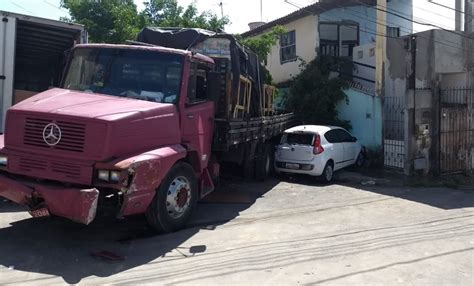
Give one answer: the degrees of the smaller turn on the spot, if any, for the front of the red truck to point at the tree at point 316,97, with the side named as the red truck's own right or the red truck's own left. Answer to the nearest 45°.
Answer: approximately 180°

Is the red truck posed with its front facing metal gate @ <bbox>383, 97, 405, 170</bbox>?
no

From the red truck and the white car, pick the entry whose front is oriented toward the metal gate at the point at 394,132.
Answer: the white car

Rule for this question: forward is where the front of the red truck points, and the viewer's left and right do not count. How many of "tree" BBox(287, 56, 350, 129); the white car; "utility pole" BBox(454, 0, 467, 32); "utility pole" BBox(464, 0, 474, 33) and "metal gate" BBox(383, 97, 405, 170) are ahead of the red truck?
0

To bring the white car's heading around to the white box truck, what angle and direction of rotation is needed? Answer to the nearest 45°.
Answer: approximately 180°

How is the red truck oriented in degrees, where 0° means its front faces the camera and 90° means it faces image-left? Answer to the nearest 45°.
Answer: approximately 45°

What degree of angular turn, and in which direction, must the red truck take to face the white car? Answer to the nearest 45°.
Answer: approximately 180°

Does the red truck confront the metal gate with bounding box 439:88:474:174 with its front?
no

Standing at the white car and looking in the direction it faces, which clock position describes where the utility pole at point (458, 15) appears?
The utility pole is roughly at 12 o'clock from the white car.

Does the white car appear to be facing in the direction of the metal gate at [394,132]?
yes

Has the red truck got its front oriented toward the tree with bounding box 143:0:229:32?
no

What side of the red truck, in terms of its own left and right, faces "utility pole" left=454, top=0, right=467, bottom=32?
back

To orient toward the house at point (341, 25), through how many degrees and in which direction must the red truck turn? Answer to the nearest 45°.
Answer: approximately 180°

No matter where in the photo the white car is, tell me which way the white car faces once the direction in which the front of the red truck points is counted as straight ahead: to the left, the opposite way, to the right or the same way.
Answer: the opposite way

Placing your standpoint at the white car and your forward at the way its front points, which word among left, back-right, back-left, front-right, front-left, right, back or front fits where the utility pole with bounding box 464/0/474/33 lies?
front

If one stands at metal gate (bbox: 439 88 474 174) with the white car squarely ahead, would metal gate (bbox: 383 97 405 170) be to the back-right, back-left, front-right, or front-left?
front-right
